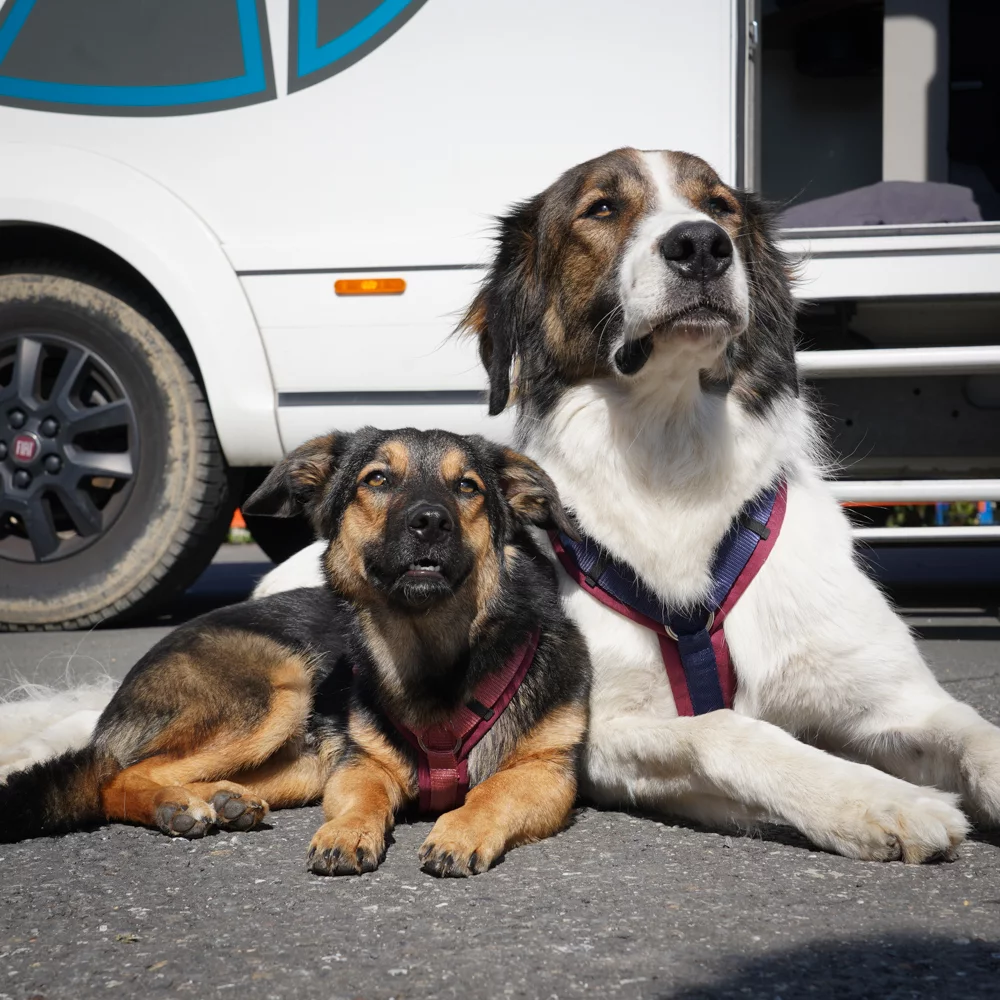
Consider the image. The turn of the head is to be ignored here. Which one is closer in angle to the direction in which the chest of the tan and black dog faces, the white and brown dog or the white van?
the white and brown dog

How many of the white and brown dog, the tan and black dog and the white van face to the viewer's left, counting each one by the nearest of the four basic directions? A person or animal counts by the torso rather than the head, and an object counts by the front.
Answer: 0

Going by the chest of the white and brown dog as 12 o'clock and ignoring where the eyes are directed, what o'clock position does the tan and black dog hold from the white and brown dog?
The tan and black dog is roughly at 4 o'clock from the white and brown dog.

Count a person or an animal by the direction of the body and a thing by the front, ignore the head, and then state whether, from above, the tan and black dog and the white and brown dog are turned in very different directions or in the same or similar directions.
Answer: same or similar directions

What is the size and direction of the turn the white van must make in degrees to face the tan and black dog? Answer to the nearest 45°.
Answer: approximately 90° to its right

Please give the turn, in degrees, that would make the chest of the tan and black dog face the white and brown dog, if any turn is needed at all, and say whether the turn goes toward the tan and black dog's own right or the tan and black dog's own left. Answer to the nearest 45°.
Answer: approximately 45° to the tan and black dog's own left

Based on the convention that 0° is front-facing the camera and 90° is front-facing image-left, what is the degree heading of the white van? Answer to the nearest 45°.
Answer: approximately 270°

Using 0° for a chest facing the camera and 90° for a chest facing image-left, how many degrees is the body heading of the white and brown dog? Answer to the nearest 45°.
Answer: approximately 315°
